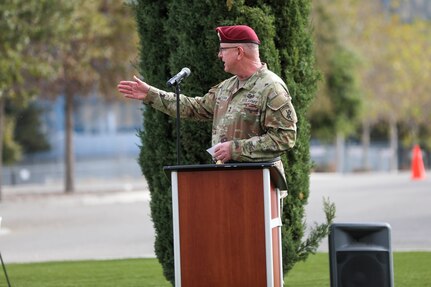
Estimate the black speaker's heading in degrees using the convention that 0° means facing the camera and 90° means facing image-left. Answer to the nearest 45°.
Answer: approximately 0°

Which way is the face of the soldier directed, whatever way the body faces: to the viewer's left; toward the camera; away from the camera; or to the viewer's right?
to the viewer's left

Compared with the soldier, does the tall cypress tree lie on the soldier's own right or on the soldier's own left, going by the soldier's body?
on the soldier's own right
